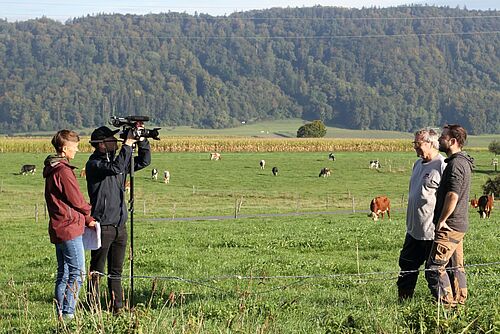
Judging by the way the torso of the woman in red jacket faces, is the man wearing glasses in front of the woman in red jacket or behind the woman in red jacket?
in front

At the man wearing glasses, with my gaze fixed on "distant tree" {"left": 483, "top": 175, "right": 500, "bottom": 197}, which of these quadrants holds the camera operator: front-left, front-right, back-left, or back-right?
back-left

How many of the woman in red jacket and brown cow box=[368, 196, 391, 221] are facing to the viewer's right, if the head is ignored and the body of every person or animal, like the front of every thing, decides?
1

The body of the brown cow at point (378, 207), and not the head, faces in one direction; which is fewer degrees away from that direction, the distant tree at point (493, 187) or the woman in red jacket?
the woman in red jacket

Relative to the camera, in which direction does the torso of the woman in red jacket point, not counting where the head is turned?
to the viewer's right

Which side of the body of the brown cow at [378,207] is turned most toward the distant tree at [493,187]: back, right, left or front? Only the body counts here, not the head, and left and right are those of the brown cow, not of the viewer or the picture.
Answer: back

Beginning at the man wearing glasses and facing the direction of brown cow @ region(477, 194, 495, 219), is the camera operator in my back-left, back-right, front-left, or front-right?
back-left

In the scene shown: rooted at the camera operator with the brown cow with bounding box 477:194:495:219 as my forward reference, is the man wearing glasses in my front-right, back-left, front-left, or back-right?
front-right

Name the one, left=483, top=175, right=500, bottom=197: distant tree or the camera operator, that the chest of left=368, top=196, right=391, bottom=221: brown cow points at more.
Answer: the camera operator

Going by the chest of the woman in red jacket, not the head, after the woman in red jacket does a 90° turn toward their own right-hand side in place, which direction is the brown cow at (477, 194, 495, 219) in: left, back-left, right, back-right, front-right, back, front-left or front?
back-left

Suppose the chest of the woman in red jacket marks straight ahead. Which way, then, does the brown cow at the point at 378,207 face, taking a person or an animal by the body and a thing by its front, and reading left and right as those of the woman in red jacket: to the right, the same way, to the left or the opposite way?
the opposite way

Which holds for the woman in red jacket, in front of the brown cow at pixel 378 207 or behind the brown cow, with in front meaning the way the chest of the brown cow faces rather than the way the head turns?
in front

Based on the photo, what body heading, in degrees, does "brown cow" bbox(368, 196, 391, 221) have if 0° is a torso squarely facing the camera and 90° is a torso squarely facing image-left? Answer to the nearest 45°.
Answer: approximately 45°

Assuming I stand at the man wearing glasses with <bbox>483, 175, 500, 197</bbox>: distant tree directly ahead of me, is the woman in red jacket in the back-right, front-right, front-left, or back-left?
back-left

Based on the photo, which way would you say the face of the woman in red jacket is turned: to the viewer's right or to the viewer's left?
to the viewer's right

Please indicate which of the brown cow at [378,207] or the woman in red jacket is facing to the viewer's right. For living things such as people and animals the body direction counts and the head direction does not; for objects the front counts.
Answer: the woman in red jacket

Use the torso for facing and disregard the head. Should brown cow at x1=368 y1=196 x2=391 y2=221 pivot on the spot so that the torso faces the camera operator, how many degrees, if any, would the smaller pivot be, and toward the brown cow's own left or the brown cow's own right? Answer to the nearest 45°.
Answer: approximately 45° to the brown cow's own left
